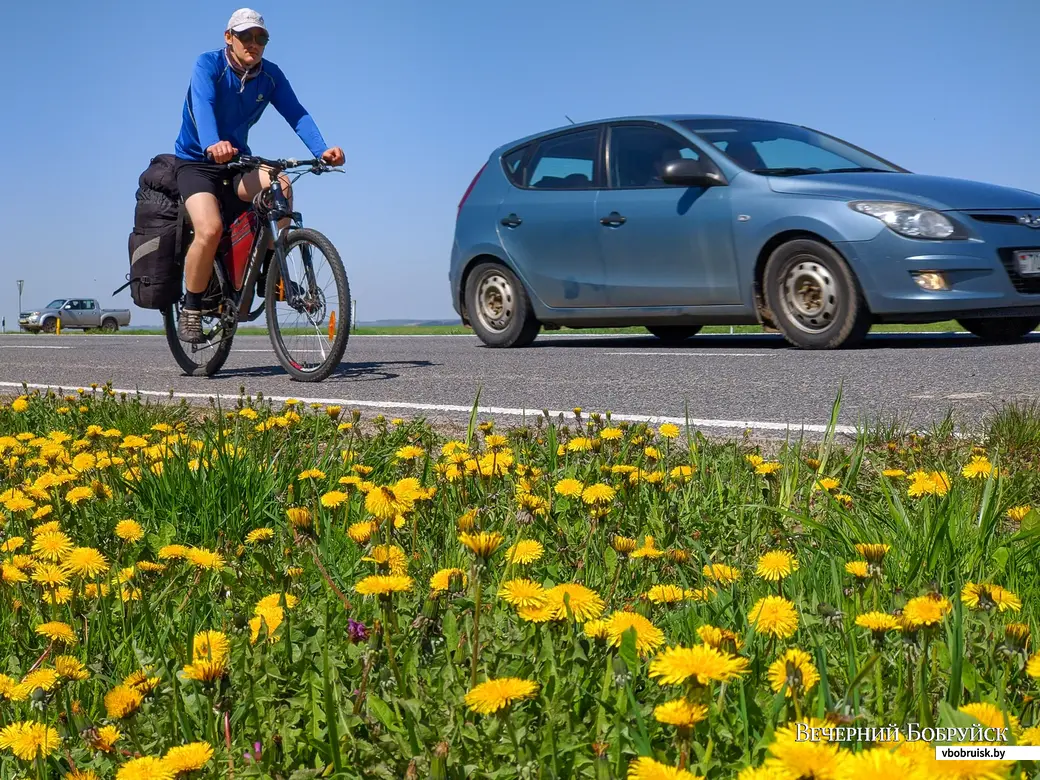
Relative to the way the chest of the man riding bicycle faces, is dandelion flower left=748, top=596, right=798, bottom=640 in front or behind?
in front

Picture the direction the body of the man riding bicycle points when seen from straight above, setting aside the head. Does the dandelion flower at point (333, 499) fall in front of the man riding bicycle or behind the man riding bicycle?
in front

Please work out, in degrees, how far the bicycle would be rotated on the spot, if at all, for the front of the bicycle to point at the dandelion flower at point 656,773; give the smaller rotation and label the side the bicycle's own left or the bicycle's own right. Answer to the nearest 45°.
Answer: approximately 45° to the bicycle's own right

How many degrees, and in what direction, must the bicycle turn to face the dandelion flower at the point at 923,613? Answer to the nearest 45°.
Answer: approximately 45° to its right

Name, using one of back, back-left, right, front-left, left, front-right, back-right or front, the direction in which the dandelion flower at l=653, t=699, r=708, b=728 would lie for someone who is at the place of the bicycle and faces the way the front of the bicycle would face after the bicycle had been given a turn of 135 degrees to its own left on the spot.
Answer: back

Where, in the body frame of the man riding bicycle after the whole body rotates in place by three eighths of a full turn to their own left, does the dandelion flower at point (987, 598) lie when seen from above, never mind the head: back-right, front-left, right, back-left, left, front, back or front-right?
back

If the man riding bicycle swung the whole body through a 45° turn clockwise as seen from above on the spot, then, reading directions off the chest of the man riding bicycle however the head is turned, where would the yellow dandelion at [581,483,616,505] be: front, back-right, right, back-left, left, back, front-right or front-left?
front

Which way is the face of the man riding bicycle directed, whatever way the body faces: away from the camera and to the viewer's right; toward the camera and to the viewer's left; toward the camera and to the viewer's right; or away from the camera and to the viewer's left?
toward the camera and to the viewer's right

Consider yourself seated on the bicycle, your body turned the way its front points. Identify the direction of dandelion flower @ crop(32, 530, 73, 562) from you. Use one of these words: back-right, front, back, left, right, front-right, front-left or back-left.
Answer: front-right

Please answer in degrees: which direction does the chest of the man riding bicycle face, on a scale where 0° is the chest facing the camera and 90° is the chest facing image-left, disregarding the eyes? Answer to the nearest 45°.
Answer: approximately 315°

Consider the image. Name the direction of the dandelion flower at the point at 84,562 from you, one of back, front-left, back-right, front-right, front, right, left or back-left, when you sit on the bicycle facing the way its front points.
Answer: front-right

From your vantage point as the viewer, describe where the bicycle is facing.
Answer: facing the viewer and to the right of the viewer

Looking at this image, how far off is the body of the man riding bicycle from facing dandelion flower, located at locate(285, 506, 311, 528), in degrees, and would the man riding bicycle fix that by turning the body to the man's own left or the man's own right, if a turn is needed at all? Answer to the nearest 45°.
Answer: approximately 45° to the man's own right

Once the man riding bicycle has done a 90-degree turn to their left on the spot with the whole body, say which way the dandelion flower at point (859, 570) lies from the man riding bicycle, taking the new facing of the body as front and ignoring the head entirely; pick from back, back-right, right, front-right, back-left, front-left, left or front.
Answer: back-right

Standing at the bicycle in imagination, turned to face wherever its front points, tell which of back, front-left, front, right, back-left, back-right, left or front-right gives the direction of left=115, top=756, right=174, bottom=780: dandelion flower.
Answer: front-right
